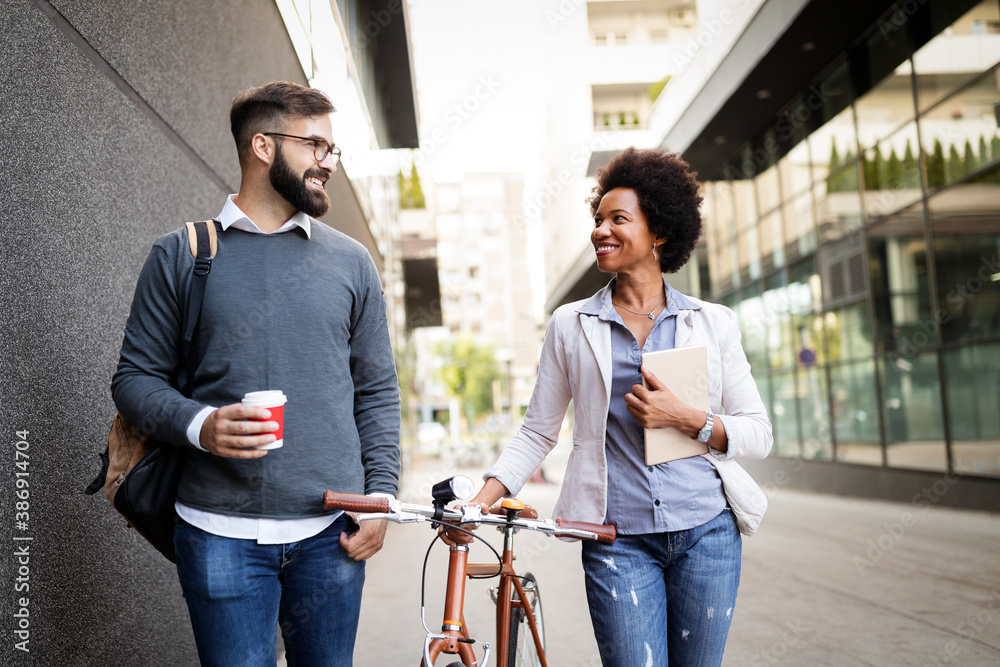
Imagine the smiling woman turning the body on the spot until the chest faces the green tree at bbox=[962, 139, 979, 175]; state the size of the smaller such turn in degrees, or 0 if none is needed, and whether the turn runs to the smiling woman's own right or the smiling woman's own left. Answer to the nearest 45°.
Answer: approximately 135° to the smiling woman's own left

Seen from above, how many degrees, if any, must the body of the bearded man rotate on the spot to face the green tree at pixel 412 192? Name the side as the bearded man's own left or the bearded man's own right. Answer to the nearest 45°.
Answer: approximately 180°

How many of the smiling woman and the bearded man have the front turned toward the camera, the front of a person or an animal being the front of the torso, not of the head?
2

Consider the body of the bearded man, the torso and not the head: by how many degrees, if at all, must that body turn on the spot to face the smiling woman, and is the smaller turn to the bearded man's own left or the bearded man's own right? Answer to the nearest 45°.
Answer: approximately 90° to the bearded man's own left

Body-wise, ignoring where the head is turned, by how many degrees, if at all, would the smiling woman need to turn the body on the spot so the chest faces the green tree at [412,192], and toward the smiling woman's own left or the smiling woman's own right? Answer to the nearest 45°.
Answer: approximately 180°

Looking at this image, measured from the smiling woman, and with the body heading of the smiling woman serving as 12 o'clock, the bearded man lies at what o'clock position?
The bearded man is roughly at 2 o'clock from the smiling woman.

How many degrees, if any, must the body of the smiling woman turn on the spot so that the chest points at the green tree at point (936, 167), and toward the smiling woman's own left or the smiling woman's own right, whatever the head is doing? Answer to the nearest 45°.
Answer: approximately 135° to the smiling woman's own left

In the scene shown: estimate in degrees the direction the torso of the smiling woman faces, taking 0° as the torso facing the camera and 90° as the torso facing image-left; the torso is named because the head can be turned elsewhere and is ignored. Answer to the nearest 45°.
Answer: approximately 0°

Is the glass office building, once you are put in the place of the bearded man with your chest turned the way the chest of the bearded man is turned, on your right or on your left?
on your left

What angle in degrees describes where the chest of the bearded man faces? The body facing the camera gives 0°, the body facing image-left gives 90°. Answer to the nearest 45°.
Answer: approximately 0°

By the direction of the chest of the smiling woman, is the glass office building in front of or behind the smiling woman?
behind
